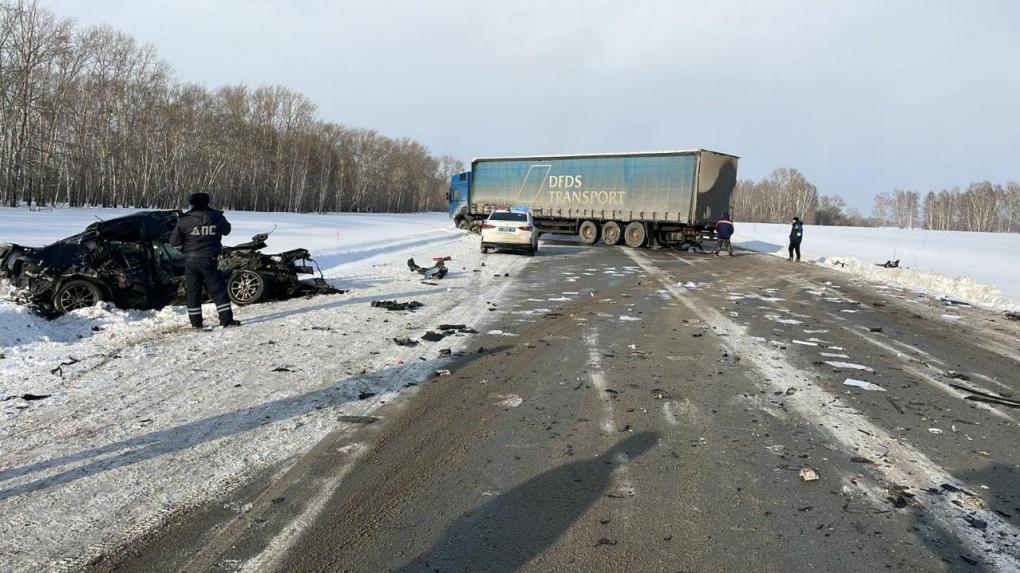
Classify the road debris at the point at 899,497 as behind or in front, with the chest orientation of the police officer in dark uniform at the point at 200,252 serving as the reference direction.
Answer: behind

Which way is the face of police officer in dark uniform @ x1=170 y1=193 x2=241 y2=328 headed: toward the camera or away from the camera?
away from the camera

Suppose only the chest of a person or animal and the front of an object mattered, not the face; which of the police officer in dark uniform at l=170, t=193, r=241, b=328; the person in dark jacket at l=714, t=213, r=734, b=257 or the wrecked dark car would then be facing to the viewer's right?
the wrecked dark car

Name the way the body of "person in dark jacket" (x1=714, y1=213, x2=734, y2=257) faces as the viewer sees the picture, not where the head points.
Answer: away from the camera

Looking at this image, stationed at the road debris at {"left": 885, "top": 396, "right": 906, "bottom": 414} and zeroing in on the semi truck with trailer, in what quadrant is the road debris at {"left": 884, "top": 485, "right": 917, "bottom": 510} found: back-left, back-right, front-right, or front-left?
back-left

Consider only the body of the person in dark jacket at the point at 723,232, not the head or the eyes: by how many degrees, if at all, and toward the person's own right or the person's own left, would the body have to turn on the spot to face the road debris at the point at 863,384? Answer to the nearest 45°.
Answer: approximately 180°

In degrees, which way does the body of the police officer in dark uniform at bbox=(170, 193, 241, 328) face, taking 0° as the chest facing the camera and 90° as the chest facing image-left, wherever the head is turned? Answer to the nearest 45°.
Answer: approximately 180°

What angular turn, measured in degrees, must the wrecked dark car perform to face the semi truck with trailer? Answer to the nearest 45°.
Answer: approximately 45° to its left

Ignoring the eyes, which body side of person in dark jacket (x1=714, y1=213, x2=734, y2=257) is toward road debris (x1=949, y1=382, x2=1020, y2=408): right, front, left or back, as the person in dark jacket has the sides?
back

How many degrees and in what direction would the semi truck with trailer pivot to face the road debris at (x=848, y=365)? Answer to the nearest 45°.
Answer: approximately 135° to its left

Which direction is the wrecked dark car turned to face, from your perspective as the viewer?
facing to the right of the viewer

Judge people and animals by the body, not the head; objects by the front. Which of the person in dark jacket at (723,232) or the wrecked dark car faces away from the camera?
the person in dark jacket

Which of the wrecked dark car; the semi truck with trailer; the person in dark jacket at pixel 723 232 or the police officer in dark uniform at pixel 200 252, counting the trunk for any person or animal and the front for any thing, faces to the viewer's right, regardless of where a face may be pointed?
the wrecked dark car

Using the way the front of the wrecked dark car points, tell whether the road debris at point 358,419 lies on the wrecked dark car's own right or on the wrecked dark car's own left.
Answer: on the wrecked dark car's own right
